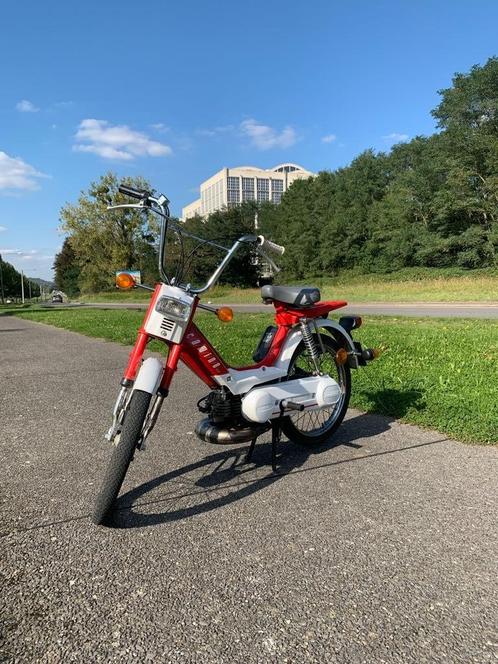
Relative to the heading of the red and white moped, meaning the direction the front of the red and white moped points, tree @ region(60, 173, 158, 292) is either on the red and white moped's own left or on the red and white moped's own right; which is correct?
on the red and white moped's own right

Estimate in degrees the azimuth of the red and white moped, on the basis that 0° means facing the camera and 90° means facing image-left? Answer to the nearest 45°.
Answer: approximately 45°
